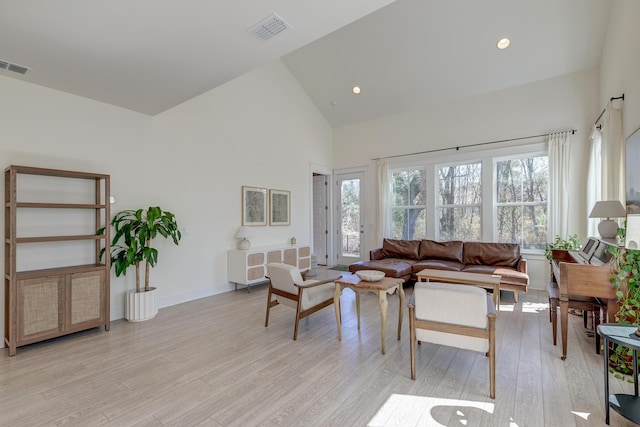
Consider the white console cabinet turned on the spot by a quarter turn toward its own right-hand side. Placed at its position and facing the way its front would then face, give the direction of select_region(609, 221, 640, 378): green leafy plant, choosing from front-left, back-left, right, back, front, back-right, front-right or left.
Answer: left

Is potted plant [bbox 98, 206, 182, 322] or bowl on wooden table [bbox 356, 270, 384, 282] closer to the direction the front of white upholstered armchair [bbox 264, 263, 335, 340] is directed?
the bowl on wooden table

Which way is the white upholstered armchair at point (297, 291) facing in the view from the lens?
facing away from the viewer and to the right of the viewer

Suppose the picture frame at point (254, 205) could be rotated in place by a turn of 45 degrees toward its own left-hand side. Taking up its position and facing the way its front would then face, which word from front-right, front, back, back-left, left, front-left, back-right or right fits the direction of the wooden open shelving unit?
back-right

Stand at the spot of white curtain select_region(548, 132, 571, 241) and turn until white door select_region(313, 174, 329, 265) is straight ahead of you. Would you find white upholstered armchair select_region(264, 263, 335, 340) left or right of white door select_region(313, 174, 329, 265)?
left

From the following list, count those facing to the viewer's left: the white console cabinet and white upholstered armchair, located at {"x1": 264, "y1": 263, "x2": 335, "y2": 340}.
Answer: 0

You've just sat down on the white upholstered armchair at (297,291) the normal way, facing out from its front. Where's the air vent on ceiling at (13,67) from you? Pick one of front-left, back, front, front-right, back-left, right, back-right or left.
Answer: back-left

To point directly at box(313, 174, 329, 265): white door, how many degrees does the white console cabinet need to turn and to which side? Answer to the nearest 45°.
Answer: approximately 90° to its left

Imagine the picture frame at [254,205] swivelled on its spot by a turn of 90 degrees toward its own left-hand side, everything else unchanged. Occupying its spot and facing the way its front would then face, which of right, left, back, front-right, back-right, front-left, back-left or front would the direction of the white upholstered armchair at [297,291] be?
back-right

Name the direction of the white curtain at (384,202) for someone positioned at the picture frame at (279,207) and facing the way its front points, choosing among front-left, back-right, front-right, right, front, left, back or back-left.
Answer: front-left

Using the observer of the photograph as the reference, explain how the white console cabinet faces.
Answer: facing the viewer and to the right of the viewer

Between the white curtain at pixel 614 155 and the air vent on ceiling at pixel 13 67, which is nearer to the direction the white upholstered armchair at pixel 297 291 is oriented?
the white curtain

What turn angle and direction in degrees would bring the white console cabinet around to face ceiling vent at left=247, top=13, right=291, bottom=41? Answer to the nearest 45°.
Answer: approximately 45° to its right

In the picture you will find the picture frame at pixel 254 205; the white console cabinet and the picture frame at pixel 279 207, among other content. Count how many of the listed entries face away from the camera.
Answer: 0

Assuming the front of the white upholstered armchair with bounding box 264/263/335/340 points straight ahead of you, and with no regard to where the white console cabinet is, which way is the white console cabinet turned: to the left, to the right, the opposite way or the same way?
to the right
